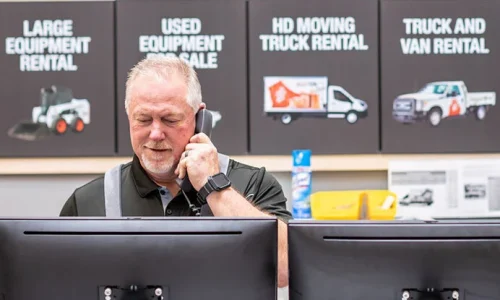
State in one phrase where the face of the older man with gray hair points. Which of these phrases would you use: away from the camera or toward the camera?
toward the camera

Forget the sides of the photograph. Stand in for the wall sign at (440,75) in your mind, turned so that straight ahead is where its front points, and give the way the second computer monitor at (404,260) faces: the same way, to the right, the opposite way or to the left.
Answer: the opposite way

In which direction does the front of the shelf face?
toward the camera

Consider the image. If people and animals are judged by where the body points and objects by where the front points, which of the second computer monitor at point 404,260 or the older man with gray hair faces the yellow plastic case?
the second computer monitor

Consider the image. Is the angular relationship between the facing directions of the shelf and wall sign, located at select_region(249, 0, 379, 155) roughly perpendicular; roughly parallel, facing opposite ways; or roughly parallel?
roughly parallel

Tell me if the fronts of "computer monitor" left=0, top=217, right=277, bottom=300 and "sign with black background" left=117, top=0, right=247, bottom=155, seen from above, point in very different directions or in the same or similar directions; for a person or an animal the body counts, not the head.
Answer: very different directions

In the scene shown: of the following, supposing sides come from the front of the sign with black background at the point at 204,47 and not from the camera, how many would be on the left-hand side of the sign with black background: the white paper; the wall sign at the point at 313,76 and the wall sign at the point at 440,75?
3

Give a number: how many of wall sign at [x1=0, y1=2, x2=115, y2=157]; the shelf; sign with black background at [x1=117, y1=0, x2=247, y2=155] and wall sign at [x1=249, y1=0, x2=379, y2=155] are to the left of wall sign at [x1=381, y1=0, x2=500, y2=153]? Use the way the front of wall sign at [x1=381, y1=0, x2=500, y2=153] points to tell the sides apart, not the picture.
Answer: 0

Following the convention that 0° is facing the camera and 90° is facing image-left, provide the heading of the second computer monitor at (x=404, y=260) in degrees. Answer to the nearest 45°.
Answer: approximately 180°

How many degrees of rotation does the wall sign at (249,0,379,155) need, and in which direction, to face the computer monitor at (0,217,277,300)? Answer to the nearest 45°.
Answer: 0° — it already faces it

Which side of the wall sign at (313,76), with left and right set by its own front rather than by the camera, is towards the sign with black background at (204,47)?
right

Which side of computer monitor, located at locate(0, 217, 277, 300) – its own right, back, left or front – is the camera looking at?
back

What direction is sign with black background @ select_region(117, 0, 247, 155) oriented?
toward the camera

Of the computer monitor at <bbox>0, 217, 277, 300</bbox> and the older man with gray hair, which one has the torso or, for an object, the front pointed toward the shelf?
the computer monitor

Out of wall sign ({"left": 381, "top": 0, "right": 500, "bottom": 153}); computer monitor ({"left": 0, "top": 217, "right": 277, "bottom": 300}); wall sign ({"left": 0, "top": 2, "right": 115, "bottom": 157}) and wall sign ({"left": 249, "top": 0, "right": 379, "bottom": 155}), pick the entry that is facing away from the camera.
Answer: the computer monitor

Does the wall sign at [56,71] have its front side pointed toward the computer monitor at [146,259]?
yes
